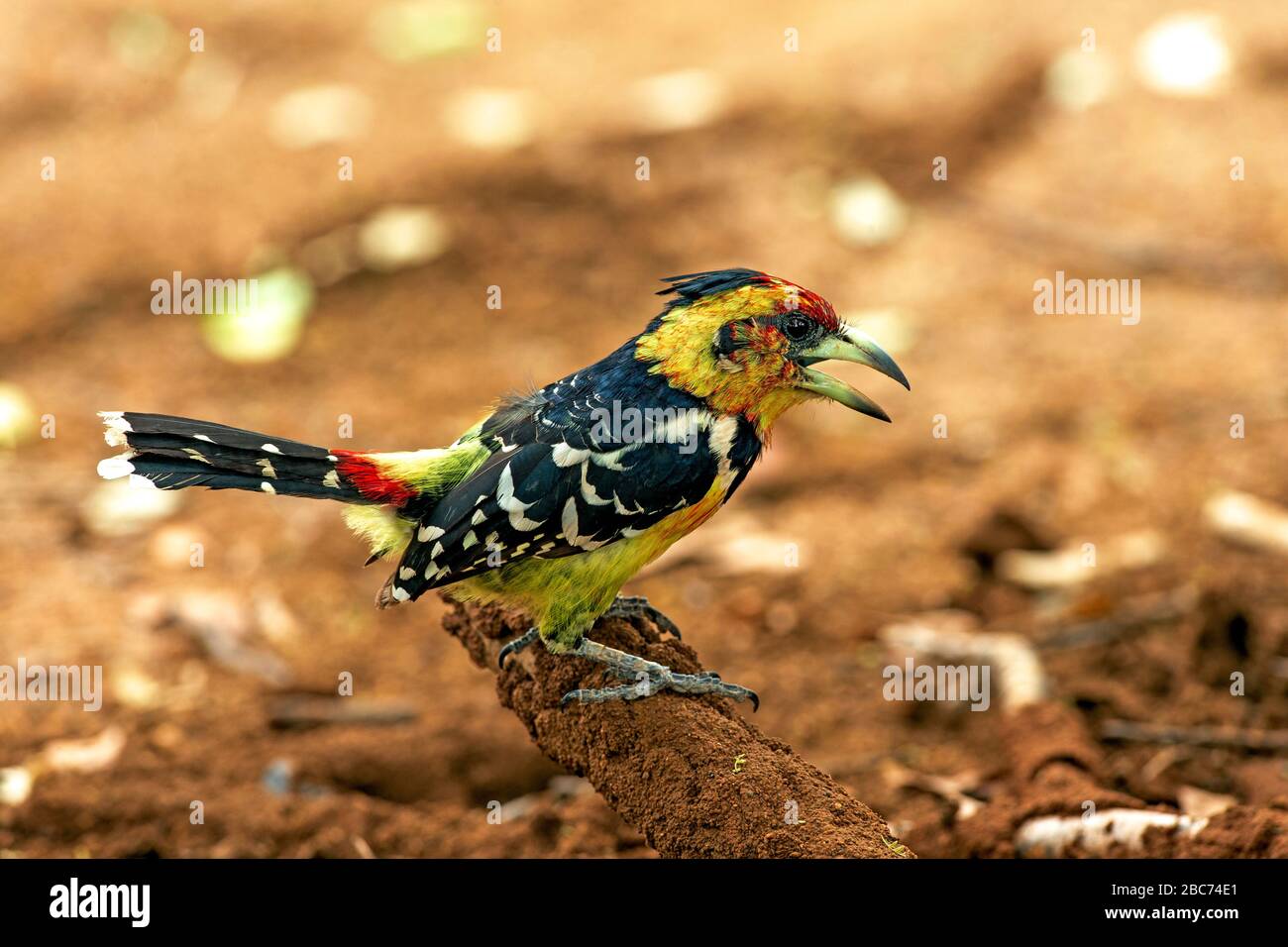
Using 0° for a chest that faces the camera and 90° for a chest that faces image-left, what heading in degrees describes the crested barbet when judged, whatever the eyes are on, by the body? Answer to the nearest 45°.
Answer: approximately 270°
